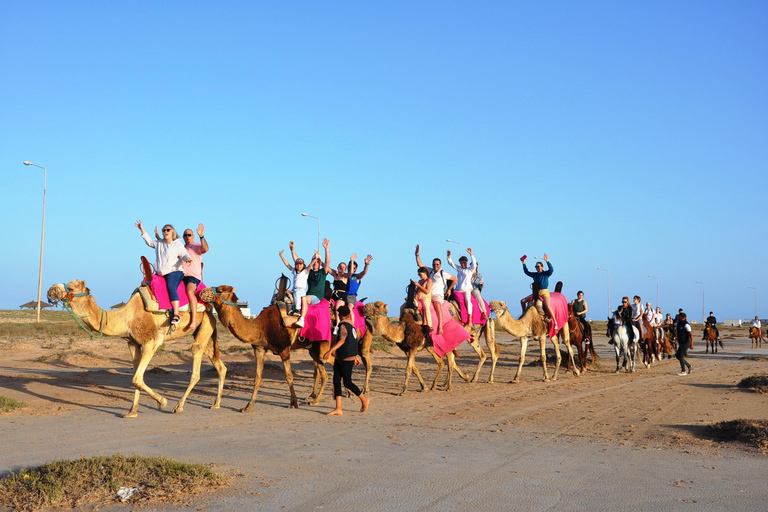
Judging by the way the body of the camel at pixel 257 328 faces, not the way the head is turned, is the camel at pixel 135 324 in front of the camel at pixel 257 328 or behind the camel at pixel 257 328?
in front

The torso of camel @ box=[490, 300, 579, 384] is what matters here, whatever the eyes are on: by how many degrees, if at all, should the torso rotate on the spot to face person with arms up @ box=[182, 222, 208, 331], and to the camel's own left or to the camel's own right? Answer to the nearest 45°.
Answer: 0° — it already faces them

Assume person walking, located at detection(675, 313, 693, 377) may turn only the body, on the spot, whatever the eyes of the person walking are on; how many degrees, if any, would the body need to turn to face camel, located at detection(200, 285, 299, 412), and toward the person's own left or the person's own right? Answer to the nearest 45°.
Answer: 0° — they already face it

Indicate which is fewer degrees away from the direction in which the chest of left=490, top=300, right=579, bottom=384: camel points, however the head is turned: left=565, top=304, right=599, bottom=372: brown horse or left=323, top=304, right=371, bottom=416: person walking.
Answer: the person walking

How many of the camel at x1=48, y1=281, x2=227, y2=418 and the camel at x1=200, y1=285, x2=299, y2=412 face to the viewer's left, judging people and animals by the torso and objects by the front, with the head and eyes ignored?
2

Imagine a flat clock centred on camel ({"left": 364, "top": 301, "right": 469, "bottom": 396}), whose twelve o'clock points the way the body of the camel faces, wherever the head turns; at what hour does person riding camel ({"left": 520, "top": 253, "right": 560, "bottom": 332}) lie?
The person riding camel is roughly at 6 o'clock from the camel.

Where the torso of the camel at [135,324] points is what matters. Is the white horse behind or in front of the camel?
behind

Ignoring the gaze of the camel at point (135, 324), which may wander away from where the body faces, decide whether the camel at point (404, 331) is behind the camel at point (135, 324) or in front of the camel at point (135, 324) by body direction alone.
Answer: behind

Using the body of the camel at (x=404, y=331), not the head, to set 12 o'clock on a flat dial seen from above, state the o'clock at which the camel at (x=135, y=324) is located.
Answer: the camel at (x=135, y=324) is roughly at 12 o'clock from the camel at (x=404, y=331).

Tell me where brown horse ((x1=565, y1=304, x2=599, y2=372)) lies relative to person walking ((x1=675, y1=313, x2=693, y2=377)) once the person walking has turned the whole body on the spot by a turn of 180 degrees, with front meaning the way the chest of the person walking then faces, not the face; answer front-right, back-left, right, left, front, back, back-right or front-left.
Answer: back-left

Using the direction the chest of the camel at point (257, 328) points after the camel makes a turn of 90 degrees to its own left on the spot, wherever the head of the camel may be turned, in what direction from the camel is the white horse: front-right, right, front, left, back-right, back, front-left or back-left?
back-left

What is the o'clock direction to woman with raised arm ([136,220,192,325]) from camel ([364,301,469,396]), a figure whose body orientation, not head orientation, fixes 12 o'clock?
The woman with raised arm is roughly at 12 o'clock from the camel.

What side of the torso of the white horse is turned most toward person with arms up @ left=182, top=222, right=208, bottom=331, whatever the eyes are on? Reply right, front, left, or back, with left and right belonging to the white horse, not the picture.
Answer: front

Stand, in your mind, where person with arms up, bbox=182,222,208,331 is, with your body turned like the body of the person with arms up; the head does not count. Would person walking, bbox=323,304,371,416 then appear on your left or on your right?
on your left

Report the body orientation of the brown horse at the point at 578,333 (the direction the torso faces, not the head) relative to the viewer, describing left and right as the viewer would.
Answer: facing the viewer and to the left of the viewer
